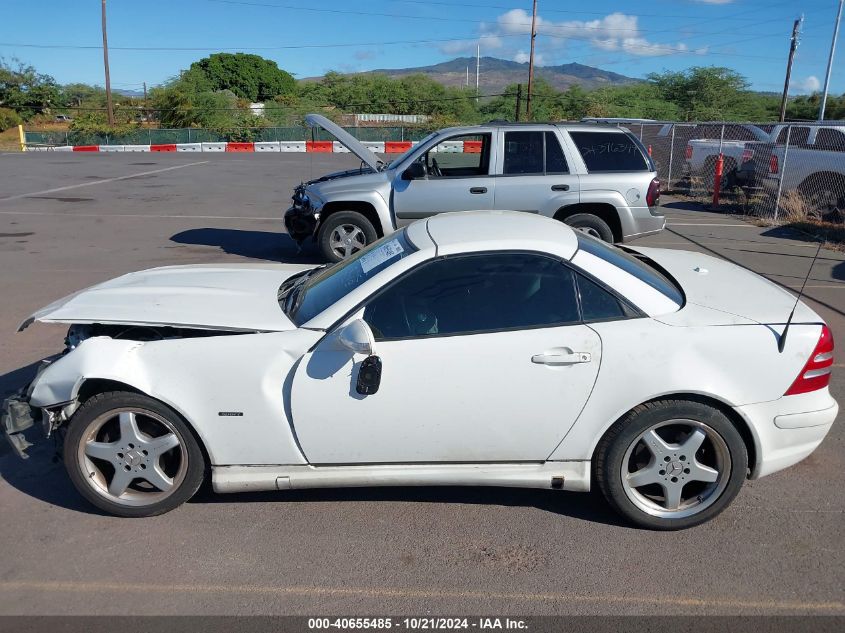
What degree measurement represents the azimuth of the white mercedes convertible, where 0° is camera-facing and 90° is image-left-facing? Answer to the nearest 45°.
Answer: approximately 90°

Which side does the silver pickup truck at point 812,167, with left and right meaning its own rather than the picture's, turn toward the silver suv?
back

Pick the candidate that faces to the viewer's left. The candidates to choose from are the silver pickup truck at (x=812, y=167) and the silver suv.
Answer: the silver suv

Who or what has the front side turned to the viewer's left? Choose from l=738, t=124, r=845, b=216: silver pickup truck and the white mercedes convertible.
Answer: the white mercedes convertible

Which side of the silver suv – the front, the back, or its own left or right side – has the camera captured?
left

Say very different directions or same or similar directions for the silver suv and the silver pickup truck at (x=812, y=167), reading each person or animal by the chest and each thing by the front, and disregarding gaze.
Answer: very different directions

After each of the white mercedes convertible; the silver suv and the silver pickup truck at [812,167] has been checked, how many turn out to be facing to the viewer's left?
2

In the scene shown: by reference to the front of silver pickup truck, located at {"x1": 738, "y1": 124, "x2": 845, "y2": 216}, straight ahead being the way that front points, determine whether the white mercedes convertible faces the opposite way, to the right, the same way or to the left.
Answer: the opposite way

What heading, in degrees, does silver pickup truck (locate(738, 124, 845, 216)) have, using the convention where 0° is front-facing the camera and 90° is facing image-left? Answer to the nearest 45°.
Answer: approximately 225°
